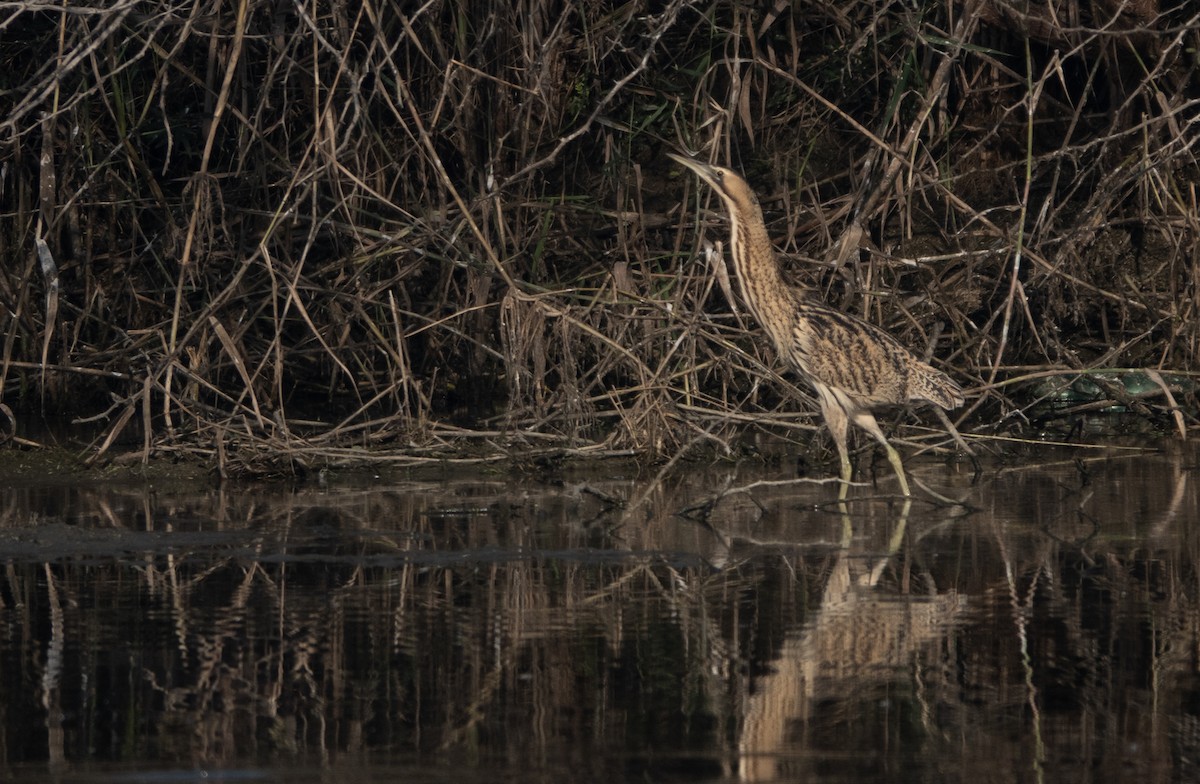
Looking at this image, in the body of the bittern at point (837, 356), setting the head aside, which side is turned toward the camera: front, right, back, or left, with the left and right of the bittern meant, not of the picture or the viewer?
left
